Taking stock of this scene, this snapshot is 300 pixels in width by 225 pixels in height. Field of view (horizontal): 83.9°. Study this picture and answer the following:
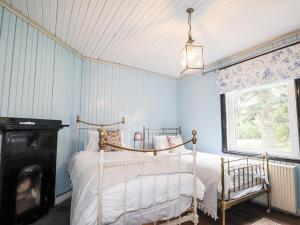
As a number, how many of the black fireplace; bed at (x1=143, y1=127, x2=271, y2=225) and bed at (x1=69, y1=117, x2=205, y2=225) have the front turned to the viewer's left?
0

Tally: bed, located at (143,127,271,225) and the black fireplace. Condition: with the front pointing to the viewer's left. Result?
0

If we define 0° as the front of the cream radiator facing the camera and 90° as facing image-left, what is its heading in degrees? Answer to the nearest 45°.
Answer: approximately 45°

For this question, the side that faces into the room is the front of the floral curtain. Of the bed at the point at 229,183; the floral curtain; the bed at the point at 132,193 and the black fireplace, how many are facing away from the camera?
0

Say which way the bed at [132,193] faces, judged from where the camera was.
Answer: facing the viewer and to the right of the viewer

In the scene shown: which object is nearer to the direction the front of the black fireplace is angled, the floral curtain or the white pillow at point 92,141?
the floral curtain

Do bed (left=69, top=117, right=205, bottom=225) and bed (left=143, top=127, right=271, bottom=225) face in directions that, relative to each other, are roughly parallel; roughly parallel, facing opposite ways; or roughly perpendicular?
roughly parallel

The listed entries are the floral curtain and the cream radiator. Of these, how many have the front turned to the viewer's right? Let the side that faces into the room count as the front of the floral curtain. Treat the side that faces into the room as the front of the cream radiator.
0

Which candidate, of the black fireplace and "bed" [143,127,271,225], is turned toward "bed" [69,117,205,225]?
the black fireplace

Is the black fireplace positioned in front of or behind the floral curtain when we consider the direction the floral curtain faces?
in front

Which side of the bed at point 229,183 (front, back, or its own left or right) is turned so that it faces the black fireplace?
right

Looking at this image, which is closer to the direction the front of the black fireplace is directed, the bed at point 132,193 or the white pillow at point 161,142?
the bed

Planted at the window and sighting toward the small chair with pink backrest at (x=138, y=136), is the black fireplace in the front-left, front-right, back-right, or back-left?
front-left
